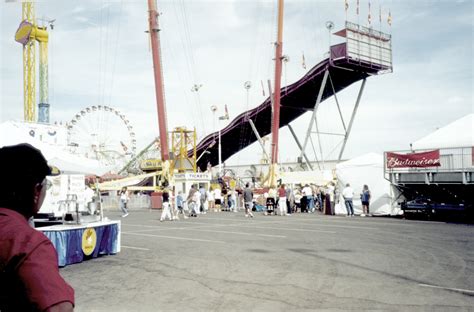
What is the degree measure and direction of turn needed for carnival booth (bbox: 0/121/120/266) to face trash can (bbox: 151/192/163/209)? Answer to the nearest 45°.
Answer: approximately 135° to its left

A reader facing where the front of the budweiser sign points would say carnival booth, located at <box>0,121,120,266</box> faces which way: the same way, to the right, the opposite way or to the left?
to the left

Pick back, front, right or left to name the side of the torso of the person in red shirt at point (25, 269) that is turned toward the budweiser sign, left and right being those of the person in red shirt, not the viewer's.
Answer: front

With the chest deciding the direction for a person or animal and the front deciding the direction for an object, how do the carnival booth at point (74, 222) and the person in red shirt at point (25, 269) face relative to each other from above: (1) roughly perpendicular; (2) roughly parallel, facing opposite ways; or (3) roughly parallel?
roughly perpendicular

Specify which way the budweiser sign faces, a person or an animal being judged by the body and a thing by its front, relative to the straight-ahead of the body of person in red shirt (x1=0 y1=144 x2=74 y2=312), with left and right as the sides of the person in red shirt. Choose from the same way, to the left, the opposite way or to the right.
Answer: the opposite way

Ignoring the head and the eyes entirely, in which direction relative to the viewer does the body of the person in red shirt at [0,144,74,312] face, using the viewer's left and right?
facing away from the viewer and to the right of the viewer

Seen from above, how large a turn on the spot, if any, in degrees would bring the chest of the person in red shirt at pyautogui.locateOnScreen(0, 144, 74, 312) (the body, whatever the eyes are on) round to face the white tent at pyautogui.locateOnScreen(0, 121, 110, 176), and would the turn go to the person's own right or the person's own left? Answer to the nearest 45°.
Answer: approximately 45° to the person's own left

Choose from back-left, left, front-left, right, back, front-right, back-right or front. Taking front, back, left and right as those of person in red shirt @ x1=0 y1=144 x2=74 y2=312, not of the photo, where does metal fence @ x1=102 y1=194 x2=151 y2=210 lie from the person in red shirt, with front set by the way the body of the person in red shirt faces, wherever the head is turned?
front-left

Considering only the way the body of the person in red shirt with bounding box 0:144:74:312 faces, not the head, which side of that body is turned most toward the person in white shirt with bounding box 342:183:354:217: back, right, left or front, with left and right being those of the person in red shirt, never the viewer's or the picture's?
front

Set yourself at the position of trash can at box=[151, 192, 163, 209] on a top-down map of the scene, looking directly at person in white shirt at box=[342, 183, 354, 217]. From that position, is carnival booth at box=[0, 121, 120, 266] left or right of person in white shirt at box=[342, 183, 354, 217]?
right

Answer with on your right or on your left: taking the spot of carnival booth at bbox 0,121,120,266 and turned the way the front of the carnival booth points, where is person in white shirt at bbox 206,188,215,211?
on your left

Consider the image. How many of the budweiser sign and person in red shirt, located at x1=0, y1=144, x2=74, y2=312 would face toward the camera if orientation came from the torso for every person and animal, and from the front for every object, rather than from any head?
1

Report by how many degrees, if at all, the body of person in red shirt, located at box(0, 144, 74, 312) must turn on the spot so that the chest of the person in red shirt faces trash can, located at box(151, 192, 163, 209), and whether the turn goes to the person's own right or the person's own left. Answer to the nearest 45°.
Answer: approximately 45° to the person's own left

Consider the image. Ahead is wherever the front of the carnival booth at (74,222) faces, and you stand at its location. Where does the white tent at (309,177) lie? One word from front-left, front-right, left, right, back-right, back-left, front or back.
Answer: left

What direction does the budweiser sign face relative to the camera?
toward the camera

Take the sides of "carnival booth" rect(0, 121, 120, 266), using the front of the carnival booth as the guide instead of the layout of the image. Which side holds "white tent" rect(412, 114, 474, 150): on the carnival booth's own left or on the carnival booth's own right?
on the carnival booth's own left
